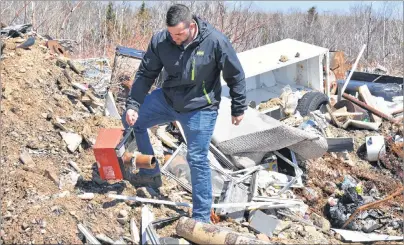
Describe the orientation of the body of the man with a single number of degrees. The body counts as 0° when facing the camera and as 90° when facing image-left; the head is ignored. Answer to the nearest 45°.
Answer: approximately 45°

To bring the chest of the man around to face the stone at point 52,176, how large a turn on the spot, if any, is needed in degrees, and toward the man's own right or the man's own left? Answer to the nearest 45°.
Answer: approximately 45° to the man's own right

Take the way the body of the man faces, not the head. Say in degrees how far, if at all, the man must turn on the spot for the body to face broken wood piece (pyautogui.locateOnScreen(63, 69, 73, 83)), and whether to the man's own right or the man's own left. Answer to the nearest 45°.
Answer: approximately 90° to the man's own right

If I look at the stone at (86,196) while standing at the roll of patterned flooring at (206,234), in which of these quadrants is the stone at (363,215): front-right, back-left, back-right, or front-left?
back-right

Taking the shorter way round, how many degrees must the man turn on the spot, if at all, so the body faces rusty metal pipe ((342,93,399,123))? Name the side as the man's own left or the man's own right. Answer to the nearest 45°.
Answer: approximately 180°

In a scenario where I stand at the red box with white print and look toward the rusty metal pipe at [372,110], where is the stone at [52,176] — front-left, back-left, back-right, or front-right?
back-left
